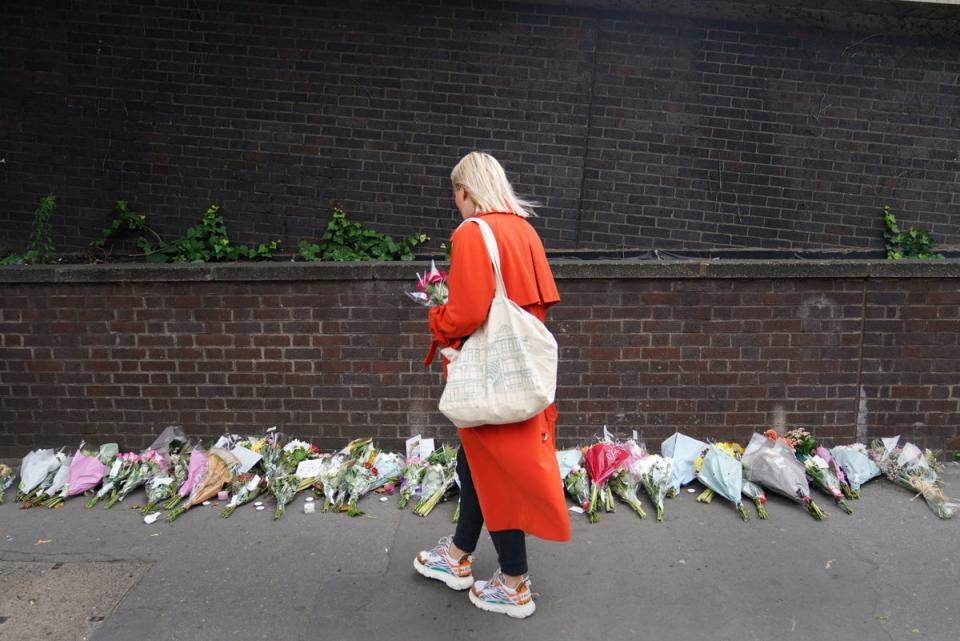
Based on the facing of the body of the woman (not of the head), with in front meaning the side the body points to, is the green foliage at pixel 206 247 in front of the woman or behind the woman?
in front

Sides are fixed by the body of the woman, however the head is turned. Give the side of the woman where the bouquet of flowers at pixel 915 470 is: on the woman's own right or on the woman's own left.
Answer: on the woman's own right

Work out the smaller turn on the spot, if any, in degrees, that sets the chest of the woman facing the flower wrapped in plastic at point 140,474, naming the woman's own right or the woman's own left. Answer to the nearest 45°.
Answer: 0° — they already face it

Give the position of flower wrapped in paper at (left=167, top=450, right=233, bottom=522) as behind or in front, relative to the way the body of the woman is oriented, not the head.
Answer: in front

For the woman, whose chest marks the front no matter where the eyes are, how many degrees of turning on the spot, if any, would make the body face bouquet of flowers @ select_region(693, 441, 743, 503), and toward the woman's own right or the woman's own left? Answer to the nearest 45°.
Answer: approximately 90° to the woman's own right

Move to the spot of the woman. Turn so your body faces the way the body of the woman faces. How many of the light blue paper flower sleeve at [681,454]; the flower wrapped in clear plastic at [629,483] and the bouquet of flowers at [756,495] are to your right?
3

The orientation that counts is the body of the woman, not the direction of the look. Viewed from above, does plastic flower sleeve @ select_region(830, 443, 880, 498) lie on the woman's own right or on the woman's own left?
on the woman's own right

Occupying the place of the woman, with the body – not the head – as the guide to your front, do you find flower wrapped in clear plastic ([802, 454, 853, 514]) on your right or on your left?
on your right

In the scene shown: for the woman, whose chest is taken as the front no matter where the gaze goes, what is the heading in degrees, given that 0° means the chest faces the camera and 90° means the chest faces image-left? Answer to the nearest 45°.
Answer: approximately 135°

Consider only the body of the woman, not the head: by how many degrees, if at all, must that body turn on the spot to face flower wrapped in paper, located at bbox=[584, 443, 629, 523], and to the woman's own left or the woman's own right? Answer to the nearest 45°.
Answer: approximately 90° to the woman's own right

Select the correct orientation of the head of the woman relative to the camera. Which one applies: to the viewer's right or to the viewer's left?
to the viewer's left

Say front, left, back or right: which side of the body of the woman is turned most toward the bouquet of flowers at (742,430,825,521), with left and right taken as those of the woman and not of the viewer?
right
